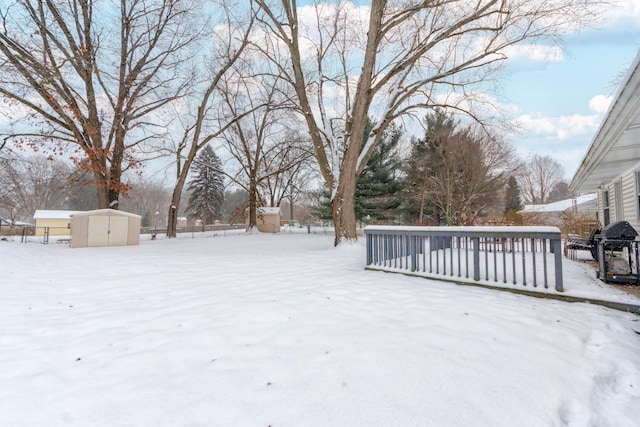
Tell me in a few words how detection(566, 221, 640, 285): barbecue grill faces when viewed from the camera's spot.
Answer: facing to the left of the viewer

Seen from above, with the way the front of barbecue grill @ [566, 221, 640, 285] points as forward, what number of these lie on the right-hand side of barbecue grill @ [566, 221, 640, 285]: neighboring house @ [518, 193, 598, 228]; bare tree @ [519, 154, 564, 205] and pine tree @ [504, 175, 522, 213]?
3

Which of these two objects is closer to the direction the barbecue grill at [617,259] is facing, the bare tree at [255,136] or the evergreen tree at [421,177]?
the bare tree

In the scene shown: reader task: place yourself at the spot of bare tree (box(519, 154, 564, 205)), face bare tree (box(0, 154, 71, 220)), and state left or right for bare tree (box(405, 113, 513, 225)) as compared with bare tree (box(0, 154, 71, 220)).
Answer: left

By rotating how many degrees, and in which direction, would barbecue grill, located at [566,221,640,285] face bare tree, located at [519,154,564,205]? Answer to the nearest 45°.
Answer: approximately 90° to its right

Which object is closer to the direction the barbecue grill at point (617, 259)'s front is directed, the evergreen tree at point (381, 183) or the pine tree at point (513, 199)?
the evergreen tree

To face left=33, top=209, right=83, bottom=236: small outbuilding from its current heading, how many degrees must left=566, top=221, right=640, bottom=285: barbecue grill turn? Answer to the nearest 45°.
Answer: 0° — it already faces it

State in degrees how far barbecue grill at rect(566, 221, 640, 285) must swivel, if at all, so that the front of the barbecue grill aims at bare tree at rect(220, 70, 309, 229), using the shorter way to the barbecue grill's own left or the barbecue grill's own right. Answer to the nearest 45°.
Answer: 0° — it already faces it
